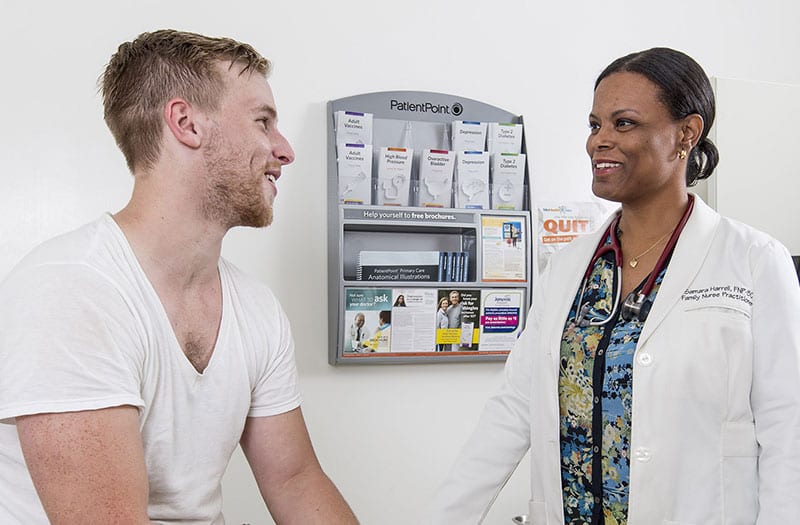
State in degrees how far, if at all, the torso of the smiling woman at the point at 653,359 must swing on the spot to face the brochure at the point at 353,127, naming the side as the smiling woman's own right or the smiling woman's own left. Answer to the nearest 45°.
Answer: approximately 90° to the smiling woman's own right

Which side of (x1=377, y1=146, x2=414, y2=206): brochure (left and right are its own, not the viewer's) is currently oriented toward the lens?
front

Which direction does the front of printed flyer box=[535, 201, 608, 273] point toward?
toward the camera

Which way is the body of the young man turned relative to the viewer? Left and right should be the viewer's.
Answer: facing the viewer and to the right of the viewer

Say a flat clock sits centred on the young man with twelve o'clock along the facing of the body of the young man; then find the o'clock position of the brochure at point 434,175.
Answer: The brochure is roughly at 9 o'clock from the young man.

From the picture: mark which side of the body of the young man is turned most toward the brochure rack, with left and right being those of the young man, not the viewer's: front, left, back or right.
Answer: left

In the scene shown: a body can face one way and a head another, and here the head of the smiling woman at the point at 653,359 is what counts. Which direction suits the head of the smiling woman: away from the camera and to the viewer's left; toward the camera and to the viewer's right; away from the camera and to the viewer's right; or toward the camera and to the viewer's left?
toward the camera and to the viewer's left

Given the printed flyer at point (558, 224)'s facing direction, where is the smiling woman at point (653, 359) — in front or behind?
in front

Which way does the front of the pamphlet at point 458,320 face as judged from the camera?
facing the viewer

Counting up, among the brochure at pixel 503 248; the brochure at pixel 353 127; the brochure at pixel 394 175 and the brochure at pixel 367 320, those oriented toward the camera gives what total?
4

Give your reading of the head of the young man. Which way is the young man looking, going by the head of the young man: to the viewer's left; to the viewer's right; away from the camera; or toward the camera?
to the viewer's right

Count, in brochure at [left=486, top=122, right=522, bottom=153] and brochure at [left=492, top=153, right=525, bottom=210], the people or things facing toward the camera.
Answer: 2

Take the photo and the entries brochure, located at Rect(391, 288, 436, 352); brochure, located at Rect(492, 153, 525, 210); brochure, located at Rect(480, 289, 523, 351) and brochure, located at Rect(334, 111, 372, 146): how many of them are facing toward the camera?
4
